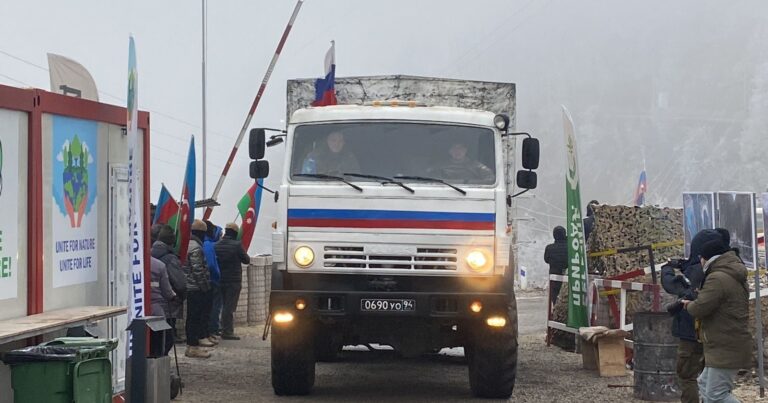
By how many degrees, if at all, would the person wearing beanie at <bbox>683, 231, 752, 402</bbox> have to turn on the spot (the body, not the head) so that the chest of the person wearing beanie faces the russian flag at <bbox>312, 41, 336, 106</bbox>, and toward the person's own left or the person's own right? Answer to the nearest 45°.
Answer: approximately 45° to the person's own right

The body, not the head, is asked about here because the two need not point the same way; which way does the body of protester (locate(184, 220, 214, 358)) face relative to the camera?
to the viewer's right

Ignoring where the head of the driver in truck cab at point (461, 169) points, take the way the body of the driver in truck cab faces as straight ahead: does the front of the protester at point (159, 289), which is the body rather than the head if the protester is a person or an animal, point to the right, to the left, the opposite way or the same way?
to the left

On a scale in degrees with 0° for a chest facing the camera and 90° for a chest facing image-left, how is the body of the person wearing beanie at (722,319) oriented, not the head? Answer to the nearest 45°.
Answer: approximately 90°

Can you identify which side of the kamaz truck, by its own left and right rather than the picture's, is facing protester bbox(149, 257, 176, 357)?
right

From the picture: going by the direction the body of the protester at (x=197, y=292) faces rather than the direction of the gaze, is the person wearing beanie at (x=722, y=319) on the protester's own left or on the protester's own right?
on the protester's own right

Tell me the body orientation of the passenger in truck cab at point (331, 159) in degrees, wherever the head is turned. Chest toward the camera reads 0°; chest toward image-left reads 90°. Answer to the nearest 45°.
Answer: approximately 0°

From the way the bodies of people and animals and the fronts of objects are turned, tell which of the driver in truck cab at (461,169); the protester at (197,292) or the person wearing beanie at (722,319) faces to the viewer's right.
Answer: the protester
